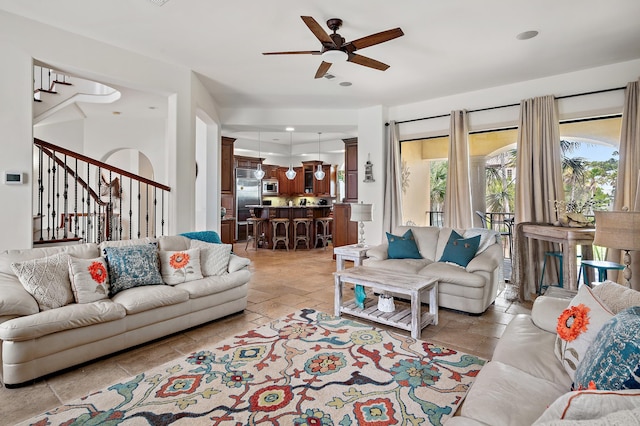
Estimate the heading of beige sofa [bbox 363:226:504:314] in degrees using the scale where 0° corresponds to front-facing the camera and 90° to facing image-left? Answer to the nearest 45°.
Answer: approximately 45°

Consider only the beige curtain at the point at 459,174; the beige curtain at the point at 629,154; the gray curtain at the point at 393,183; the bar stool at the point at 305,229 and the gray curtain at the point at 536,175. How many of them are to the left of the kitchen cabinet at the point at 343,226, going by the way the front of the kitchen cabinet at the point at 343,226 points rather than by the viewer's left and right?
4

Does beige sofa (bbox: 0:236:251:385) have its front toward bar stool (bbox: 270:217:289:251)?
no

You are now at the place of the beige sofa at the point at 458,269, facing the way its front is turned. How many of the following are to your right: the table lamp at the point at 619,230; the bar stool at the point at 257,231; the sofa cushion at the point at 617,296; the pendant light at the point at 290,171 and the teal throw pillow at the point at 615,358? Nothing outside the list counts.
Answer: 2

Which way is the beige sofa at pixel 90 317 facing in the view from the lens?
facing the viewer and to the right of the viewer

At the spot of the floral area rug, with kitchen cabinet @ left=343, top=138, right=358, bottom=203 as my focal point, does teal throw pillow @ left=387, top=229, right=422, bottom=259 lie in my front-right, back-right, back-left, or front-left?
front-right

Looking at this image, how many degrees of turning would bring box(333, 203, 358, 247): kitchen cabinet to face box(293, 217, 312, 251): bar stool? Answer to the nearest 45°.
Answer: approximately 90° to its right

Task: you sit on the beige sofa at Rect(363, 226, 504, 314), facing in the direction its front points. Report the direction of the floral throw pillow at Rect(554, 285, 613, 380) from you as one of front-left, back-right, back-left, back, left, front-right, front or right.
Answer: front-left

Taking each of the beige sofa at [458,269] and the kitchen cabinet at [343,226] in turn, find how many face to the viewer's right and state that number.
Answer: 0

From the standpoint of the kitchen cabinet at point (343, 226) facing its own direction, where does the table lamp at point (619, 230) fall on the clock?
The table lamp is roughly at 10 o'clock from the kitchen cabinet.

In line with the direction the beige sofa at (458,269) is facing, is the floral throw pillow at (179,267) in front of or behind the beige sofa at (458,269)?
in front

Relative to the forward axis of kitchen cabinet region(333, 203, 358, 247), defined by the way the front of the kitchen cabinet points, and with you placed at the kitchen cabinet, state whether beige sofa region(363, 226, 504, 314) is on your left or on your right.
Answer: on your left

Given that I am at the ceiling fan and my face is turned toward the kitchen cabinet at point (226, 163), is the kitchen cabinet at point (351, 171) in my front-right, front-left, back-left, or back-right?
front-right

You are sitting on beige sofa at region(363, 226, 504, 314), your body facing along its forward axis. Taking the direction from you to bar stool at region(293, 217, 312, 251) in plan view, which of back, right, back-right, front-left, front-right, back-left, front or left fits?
right

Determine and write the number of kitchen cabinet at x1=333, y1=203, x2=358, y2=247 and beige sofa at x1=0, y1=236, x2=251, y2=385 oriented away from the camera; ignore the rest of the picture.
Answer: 0

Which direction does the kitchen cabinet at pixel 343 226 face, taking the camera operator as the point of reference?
facing the viewer and to the left of the viewer

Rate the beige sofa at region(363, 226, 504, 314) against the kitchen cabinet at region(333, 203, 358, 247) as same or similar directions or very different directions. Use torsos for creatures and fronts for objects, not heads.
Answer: same or similar directions
